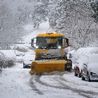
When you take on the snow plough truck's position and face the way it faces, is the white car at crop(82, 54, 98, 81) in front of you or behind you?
in front

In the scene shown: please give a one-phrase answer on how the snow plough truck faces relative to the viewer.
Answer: facing the viewer
